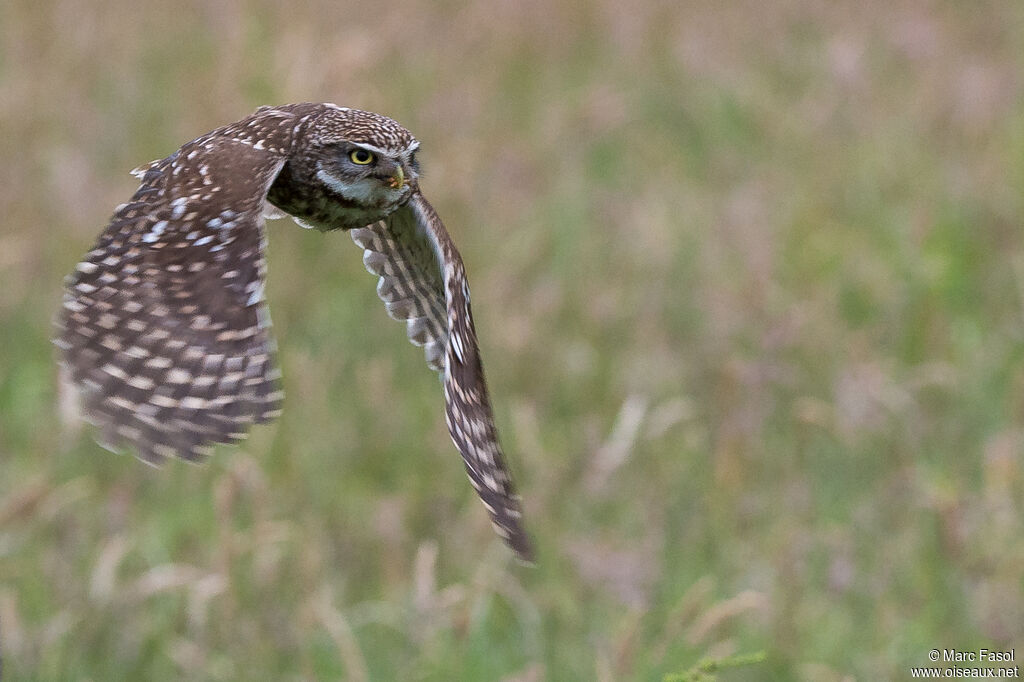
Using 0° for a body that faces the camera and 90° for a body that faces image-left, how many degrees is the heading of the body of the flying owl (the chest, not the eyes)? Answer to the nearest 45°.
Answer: approximately 315°
